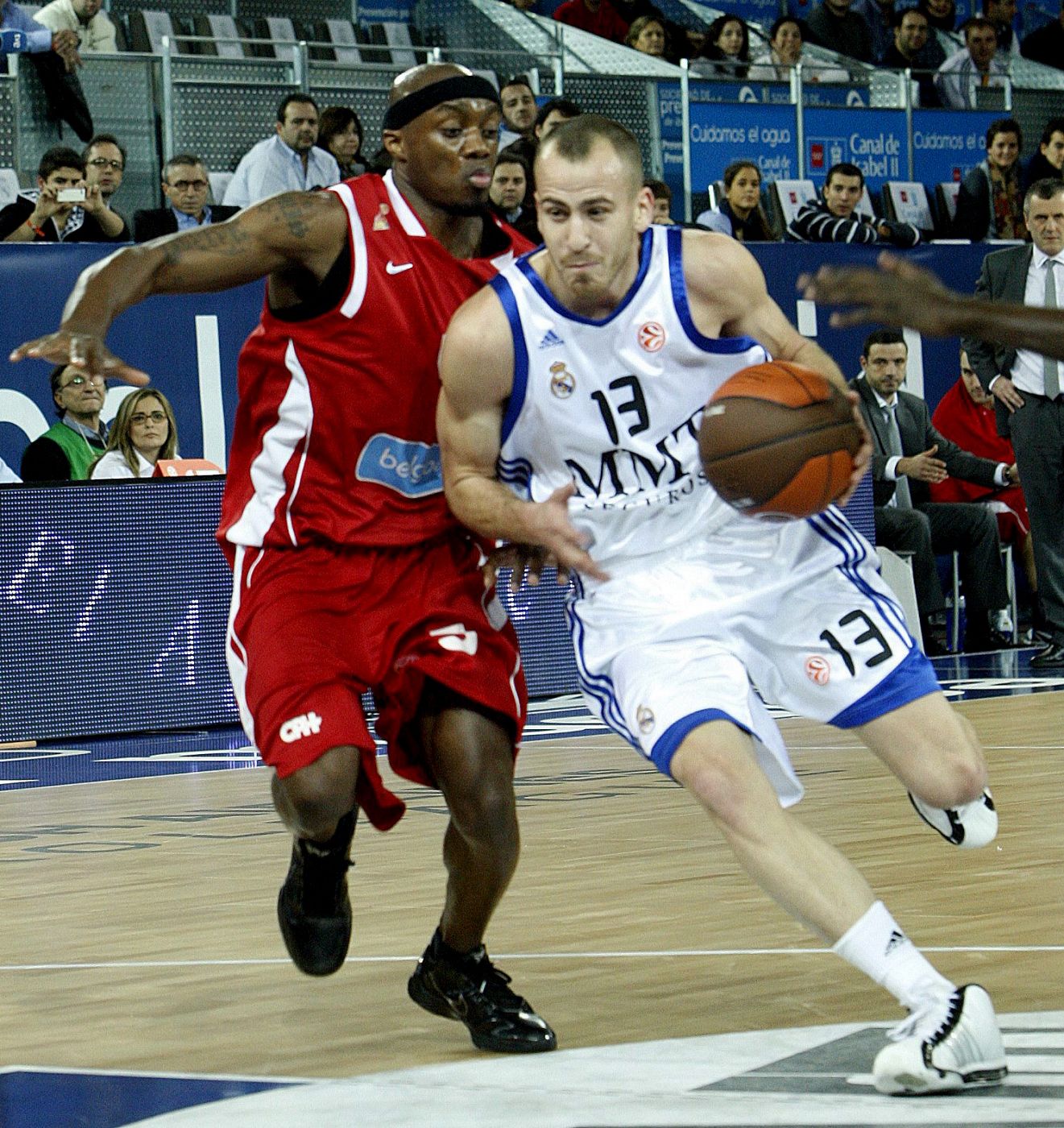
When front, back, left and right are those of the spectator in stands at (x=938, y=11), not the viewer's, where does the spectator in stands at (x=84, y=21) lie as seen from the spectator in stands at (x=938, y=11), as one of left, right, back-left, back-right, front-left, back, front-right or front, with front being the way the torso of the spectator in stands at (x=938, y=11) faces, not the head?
front-right

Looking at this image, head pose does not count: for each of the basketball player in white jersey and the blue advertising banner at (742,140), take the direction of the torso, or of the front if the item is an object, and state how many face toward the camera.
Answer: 2

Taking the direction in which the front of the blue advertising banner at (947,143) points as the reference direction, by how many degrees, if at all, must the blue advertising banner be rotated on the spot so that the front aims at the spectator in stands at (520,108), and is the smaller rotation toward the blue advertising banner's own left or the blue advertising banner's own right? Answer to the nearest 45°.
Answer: approximately 45° to the blue advertising banner's own right

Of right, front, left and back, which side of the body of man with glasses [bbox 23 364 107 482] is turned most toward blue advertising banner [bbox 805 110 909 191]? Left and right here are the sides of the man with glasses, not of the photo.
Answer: left

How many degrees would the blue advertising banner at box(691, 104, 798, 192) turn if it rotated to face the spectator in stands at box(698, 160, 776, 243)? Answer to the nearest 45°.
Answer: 0° — it already faces them

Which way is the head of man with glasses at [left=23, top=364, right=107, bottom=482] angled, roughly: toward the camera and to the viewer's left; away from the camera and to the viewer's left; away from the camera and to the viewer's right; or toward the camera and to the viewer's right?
toward the camera and to the viewer's right

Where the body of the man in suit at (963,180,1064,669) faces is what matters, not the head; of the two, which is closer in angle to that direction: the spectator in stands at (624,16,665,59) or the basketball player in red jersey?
the basketball player in red jersey

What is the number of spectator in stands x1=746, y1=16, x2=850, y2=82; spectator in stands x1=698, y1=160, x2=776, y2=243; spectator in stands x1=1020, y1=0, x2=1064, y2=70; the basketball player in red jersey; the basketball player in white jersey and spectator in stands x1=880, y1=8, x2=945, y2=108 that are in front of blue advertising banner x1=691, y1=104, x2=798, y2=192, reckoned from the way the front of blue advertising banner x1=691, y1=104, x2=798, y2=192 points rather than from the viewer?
3

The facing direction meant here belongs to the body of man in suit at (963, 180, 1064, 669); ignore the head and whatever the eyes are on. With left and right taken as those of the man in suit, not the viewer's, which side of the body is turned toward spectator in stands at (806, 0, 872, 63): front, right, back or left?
back

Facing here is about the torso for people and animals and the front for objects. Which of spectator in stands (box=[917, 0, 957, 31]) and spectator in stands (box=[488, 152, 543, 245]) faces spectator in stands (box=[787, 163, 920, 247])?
spectator in stands (box=[917, 0, 957, 31])

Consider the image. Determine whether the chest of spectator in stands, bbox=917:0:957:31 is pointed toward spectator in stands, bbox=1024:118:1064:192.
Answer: yes

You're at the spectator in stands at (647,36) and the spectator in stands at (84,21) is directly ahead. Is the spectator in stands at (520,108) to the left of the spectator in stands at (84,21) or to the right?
left
